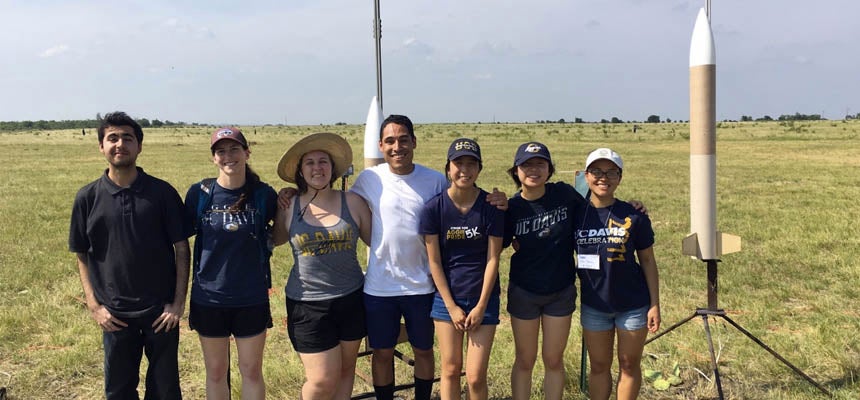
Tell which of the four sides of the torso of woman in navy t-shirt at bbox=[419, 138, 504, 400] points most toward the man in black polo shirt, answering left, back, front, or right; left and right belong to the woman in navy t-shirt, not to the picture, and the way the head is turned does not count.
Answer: right

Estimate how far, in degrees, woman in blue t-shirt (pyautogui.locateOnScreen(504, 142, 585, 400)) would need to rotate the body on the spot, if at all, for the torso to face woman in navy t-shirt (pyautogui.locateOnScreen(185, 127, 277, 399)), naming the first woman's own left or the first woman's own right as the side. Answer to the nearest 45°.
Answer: approximately 90° to the first woman's own right

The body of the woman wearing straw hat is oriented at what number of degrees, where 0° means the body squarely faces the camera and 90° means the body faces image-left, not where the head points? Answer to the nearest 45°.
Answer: approximately 0°

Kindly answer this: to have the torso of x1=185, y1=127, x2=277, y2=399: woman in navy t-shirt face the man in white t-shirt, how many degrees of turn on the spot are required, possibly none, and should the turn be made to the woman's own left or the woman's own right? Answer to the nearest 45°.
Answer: approximately 90° to the woman's own left

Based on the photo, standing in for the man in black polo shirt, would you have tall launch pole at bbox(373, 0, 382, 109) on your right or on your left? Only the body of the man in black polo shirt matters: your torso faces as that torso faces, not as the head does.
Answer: on your left
